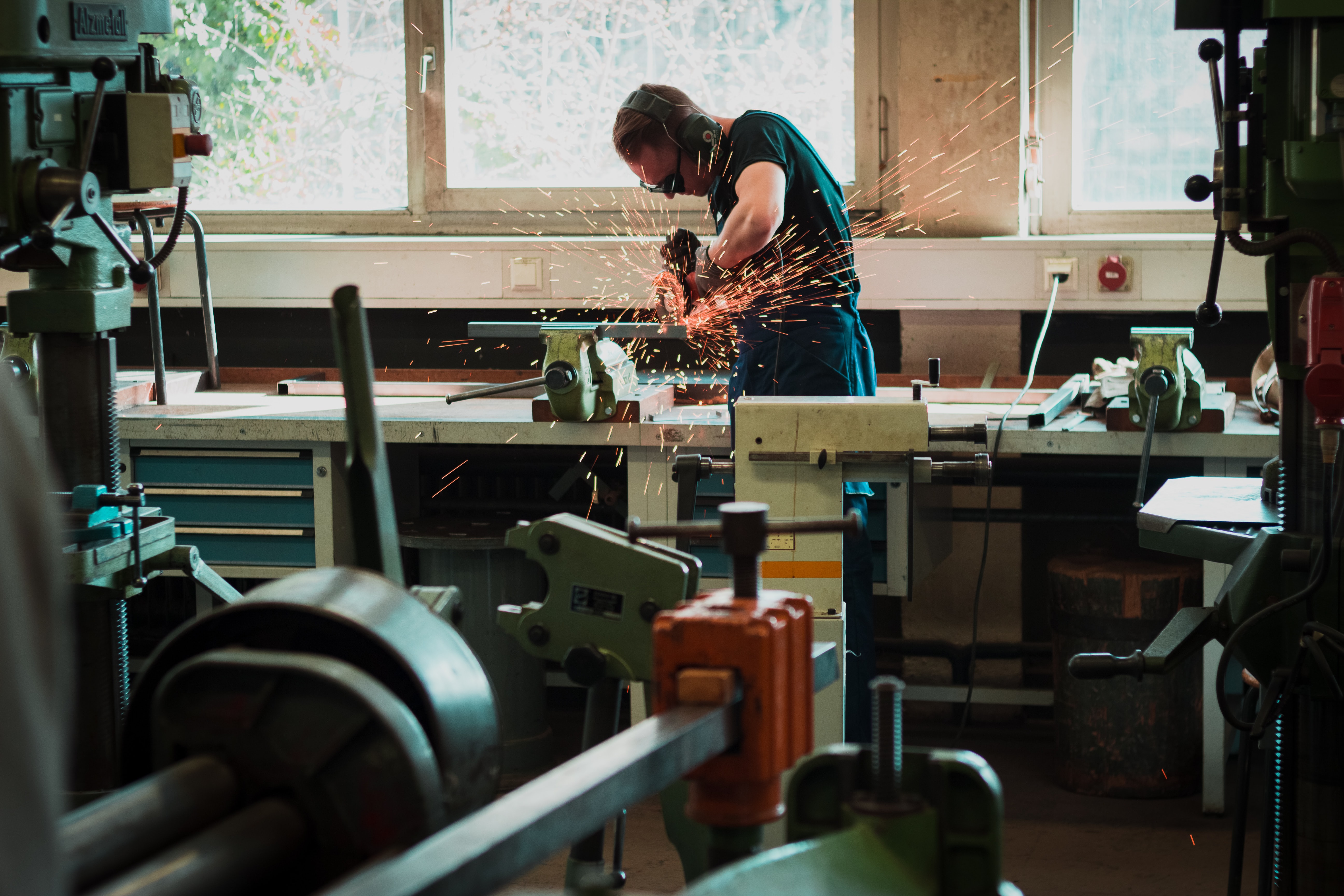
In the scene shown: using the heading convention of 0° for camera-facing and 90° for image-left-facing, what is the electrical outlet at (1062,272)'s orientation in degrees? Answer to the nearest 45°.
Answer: approximately 0°

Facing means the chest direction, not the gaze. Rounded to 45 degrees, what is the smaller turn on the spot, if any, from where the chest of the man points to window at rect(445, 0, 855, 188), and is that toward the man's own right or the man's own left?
approximately 90° to the man's own right

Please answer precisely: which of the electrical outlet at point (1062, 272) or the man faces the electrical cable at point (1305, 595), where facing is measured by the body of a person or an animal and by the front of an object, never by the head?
the electrical outlet

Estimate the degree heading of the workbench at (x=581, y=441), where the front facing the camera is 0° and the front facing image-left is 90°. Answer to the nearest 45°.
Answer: approximately 0°

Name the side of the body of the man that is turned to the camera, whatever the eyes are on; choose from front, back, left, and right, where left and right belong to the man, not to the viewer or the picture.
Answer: left

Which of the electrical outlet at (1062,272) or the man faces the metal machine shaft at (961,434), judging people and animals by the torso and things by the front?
the electrical outlet

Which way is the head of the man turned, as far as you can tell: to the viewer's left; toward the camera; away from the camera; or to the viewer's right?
to the viewer's left

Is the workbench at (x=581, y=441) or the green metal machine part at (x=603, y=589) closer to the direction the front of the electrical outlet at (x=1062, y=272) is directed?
the green metal machine part
